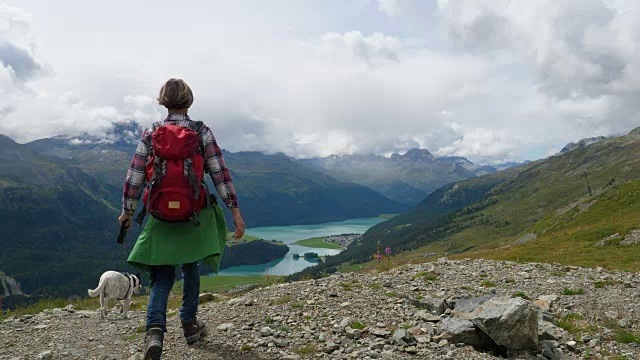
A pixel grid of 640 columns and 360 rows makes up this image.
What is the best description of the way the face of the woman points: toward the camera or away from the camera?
away from the camera

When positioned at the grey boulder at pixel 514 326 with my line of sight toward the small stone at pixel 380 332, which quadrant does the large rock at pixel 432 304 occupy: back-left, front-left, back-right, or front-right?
front-right

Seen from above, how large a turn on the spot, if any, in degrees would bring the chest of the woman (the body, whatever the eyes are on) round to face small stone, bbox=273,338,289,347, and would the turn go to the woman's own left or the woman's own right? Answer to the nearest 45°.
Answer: approximately 45° to the woman's own right

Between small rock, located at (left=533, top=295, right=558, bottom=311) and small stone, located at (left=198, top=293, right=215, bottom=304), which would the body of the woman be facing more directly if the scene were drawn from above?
the small stone

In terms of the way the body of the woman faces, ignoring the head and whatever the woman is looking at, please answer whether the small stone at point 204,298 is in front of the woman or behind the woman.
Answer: in front

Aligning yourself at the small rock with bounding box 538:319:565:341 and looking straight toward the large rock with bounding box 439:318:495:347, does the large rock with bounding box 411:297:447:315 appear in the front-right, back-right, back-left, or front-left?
front-right

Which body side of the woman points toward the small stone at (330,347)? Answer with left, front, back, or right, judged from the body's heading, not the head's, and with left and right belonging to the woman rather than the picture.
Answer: right

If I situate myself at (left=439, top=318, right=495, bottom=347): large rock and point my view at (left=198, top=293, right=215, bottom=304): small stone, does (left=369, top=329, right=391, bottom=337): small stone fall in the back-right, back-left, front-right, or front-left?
front-left

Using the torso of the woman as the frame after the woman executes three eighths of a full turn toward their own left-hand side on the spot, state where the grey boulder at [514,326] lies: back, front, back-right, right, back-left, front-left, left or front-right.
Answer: back-left

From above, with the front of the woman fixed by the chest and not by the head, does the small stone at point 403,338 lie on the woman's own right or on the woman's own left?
on the woman's own right

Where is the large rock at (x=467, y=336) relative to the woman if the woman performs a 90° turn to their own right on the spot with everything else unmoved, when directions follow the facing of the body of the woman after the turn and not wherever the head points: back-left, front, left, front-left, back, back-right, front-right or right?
front

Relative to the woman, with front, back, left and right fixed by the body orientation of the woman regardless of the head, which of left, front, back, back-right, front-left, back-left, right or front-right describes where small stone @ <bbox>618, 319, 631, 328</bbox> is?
right

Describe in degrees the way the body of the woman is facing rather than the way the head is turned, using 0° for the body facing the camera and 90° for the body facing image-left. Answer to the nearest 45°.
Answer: approximately 180°

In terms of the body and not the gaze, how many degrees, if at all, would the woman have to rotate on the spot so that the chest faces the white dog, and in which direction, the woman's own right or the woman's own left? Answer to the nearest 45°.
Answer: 0° — they already face it

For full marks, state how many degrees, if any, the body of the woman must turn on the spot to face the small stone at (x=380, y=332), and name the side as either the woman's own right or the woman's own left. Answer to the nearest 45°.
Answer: approximately 90° to the woman's own right

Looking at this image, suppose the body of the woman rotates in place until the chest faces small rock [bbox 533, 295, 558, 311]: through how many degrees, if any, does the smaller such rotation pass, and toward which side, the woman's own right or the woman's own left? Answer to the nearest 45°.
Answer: approximately 90° to the woman's own right

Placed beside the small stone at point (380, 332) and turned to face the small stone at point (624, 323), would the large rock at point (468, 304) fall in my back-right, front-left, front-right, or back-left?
front-left

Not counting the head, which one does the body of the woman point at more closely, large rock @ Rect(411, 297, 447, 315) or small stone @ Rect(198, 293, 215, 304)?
the small stone

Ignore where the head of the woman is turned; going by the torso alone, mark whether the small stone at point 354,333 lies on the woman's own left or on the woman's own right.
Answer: on the woman's own right
